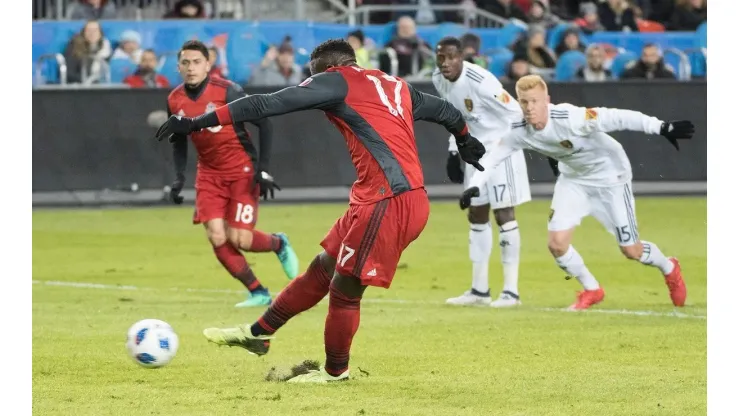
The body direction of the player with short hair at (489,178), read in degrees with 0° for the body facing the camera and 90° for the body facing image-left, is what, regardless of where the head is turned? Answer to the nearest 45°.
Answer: approximately 45°

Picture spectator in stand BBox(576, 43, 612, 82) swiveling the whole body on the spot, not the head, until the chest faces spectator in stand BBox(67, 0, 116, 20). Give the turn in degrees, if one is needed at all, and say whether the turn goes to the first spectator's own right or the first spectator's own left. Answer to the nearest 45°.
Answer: approximately 90° to the first spectator's own right

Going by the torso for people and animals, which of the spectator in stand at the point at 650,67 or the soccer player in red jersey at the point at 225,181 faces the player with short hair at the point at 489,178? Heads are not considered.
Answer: the spectator in stand

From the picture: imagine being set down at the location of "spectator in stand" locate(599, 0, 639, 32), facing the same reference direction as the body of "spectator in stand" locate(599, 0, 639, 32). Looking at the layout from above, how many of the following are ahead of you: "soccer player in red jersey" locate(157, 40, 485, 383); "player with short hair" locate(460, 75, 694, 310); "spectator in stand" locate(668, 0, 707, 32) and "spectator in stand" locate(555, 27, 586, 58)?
3

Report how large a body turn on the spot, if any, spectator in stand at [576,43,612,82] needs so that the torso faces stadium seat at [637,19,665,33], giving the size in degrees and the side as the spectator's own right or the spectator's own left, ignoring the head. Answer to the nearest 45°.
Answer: approximately 180°

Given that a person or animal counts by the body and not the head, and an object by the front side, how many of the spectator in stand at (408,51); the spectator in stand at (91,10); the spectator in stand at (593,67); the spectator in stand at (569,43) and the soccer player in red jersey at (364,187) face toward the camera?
4

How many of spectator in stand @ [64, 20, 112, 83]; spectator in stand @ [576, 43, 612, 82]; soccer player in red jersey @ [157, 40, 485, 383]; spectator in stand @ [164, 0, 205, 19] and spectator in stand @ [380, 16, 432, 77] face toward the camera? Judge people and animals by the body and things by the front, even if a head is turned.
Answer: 4

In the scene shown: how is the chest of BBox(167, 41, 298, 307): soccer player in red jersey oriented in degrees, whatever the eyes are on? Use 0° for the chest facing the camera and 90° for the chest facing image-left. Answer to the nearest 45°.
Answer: approximately 45°

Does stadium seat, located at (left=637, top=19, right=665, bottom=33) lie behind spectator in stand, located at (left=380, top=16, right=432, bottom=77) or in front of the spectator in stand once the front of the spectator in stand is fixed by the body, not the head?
behind

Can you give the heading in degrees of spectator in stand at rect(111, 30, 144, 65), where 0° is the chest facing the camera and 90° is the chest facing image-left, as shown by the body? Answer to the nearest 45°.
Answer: approximately 0°

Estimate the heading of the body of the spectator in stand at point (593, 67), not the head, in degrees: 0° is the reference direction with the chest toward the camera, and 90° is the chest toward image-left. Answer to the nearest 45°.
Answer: approximately 0°

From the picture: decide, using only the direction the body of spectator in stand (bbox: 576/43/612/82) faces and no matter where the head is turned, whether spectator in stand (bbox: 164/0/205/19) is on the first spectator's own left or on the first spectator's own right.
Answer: on the first spectator's own right

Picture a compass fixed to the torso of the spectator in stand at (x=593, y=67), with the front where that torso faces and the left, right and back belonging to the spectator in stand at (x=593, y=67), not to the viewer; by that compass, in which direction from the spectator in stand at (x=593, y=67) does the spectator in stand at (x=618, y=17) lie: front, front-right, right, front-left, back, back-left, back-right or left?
back

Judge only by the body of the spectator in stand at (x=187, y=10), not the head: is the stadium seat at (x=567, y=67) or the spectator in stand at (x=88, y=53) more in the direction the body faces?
the spectator in stand

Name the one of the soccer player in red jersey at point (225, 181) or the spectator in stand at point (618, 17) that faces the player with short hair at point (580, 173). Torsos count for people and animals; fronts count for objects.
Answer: the spectator in stand
